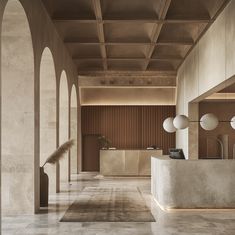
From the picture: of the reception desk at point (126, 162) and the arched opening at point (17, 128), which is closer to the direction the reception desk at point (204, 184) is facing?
the arched opening

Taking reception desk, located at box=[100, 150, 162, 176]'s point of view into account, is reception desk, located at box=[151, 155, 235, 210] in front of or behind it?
in front

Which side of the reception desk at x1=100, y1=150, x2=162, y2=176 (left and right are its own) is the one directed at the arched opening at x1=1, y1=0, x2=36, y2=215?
front

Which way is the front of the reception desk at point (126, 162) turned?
toward the camera

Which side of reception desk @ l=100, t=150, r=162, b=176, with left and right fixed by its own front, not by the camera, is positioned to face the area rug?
front

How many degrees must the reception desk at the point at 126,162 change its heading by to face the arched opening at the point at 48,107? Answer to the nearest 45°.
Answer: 0° — it already faces it
